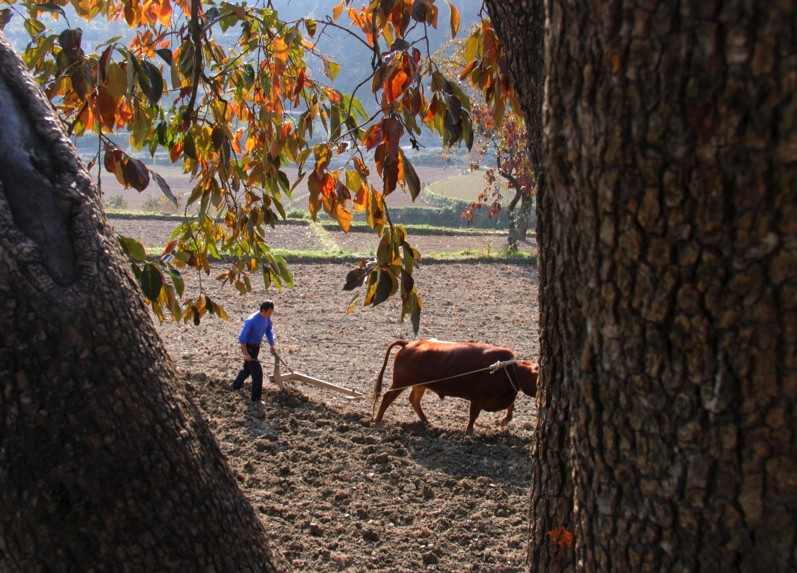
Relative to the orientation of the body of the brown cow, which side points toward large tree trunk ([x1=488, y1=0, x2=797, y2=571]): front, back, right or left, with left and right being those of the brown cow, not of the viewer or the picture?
right

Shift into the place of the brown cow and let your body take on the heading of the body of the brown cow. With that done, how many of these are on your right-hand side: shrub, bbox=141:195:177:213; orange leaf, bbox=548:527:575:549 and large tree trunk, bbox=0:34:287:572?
2

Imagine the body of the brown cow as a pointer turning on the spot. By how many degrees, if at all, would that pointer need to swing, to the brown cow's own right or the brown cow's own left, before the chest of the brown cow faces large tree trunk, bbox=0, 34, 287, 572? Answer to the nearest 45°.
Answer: approximately 90° to the brown cow's own right

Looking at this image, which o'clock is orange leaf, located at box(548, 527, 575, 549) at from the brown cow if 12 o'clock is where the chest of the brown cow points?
The orange leaf is roughly at 3 o'clock from the brown cow.

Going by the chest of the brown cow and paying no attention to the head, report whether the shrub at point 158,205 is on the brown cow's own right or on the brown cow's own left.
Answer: on the brown cow's own left

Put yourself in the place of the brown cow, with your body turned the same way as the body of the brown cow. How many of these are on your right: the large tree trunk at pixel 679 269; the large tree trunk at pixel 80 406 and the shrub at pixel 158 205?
2

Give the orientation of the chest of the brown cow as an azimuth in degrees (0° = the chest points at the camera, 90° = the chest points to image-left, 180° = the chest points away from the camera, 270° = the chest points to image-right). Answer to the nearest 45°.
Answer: approximately 270°

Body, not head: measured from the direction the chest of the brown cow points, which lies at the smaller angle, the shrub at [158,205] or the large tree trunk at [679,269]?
the large tree trunk

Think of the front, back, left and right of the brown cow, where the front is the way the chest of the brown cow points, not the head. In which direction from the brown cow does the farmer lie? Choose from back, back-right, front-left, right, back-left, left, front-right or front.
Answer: back
